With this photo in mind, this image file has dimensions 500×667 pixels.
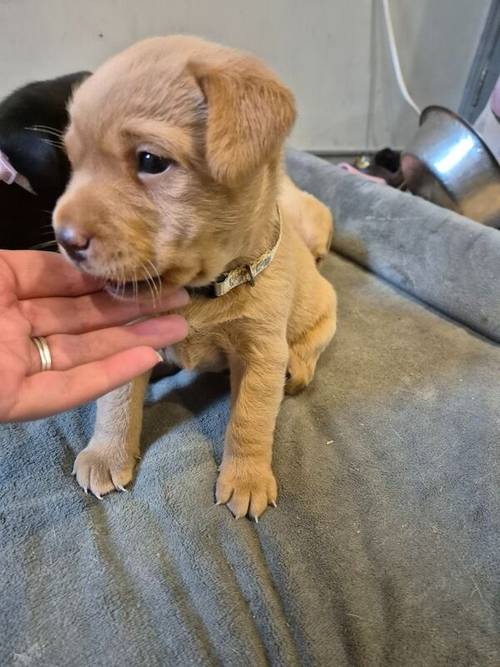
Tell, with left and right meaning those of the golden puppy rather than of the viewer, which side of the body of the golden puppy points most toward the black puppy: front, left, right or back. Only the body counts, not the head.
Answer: right

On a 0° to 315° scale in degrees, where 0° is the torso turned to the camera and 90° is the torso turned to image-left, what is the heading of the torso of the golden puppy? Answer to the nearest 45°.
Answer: approximately 45°

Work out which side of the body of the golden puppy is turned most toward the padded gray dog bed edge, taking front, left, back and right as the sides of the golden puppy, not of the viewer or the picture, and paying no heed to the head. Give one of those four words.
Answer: back

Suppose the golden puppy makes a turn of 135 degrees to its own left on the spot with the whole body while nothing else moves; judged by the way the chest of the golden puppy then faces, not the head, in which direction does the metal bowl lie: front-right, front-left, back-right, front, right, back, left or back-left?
front-left
